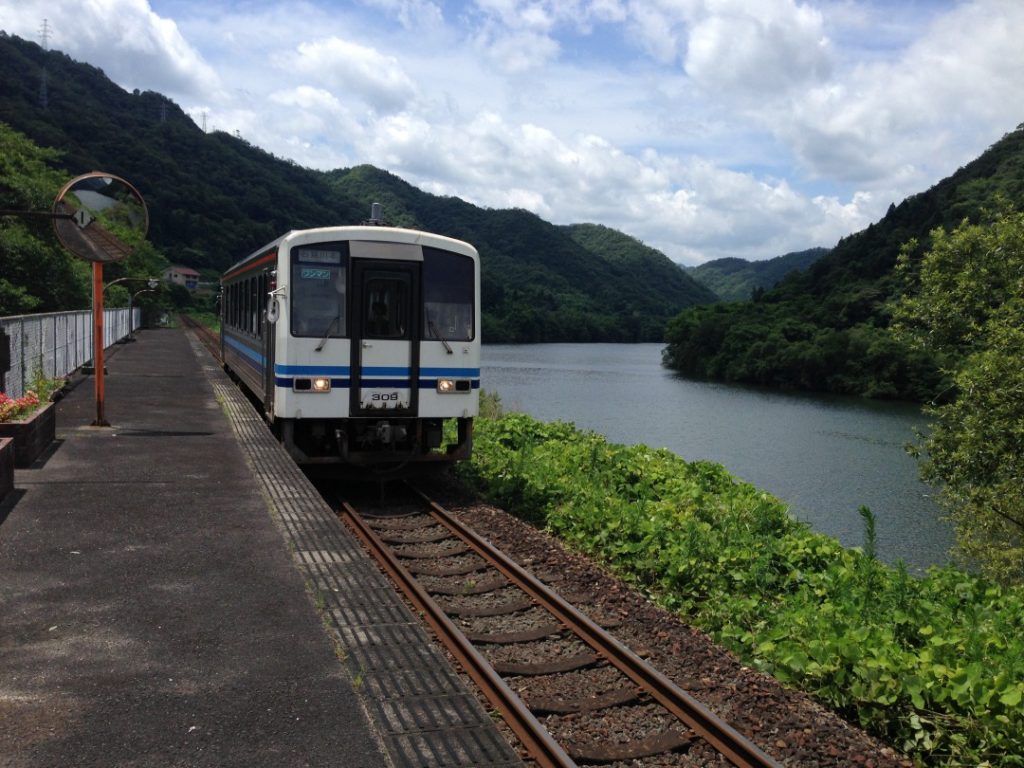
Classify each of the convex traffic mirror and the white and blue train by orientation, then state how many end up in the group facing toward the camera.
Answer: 2

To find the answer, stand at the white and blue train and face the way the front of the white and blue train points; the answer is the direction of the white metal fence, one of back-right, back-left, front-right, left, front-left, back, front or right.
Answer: back-right

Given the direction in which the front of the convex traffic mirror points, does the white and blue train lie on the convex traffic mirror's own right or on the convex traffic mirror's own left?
on the convex traffic mirror's own left

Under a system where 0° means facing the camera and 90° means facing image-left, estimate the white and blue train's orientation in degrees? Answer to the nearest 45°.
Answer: approximately 0°

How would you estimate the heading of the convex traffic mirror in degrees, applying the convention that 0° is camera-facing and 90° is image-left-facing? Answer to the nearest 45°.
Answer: approximately 0°

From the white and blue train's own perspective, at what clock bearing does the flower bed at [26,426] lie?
The flower bed is roughly at 1 o'clock from the white and blue train.
